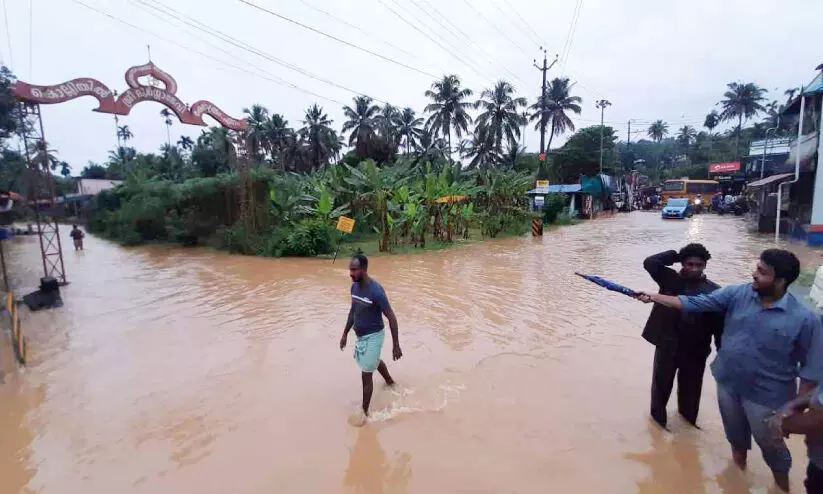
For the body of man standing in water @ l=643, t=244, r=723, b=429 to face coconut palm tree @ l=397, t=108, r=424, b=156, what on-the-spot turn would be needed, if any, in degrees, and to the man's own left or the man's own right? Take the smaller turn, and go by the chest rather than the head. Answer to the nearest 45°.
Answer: approximately 135° to the man's own right

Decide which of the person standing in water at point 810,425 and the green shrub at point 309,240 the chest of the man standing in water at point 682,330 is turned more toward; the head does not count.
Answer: the person standing in water

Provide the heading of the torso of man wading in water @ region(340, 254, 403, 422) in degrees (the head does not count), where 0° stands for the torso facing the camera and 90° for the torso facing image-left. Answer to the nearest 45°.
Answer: approximately 45°

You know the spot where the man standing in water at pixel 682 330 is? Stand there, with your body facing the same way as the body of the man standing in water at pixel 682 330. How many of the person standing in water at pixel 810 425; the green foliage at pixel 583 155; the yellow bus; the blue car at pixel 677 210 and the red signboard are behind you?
4

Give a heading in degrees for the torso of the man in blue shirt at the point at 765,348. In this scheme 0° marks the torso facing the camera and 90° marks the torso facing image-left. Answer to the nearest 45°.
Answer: approximately 45°

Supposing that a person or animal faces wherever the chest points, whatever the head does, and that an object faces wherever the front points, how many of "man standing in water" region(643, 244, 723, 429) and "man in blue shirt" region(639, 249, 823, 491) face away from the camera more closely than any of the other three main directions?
0

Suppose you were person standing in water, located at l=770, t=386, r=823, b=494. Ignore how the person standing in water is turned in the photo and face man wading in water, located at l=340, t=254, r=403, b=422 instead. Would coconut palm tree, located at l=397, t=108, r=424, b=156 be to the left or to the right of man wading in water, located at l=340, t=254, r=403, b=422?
right

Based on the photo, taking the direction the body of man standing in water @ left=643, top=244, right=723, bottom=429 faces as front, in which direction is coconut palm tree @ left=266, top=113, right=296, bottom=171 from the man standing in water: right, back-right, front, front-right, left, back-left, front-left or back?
back-right

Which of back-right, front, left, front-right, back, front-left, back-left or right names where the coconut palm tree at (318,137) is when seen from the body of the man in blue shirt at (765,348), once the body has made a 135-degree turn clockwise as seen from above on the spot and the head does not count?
front-left

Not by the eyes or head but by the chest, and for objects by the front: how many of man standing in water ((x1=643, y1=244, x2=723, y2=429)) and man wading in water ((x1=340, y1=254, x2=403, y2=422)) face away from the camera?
0

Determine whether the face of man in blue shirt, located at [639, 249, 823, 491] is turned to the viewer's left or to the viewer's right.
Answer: to the viewer's left

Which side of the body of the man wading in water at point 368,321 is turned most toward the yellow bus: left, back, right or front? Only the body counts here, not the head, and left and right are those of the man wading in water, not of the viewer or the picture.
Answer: back

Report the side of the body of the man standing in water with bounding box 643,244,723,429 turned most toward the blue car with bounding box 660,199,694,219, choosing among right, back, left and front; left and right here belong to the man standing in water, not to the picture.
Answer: back

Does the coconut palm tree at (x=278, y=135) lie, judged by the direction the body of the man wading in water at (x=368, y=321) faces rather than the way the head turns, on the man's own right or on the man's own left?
on the man's own right
